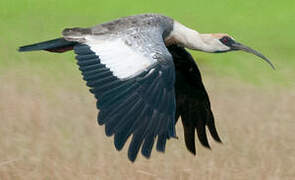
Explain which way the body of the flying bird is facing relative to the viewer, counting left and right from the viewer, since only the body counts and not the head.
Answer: facing to the right of the viewer
